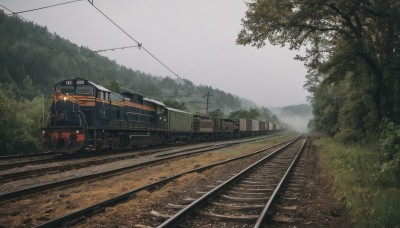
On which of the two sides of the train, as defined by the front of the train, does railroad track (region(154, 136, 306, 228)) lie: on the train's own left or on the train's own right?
on the train's own left

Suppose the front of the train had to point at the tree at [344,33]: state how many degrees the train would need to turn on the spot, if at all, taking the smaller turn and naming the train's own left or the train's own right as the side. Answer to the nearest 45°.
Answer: approximately 135° to the train's own left

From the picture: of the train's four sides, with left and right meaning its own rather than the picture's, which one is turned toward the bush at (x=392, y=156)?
left

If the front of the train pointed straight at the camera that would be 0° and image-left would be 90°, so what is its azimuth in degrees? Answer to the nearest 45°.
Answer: approximately 45°
